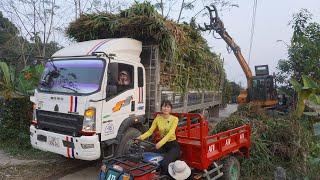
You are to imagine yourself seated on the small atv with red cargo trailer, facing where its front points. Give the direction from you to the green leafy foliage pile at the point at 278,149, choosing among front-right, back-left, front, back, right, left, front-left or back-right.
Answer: back

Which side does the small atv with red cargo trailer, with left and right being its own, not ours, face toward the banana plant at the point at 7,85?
right

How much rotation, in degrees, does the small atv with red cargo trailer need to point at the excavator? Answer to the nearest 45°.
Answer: approximately 135° to its right

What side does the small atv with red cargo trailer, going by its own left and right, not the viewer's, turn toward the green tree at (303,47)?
back

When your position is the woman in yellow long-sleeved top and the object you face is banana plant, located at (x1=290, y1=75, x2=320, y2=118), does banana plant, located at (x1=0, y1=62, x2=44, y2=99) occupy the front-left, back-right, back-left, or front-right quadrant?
back-left

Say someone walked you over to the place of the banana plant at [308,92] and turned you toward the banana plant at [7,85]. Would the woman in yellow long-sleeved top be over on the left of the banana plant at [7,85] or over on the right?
left

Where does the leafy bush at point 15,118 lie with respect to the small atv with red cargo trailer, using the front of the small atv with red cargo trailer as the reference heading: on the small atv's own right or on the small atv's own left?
on the small atv's own right

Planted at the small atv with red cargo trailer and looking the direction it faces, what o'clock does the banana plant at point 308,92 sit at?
The banana plant is roughly at 7 o'clock from the small atv with red cargo trailer.

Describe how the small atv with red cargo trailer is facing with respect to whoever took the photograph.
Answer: facing the viewer and to the left of the viewer
